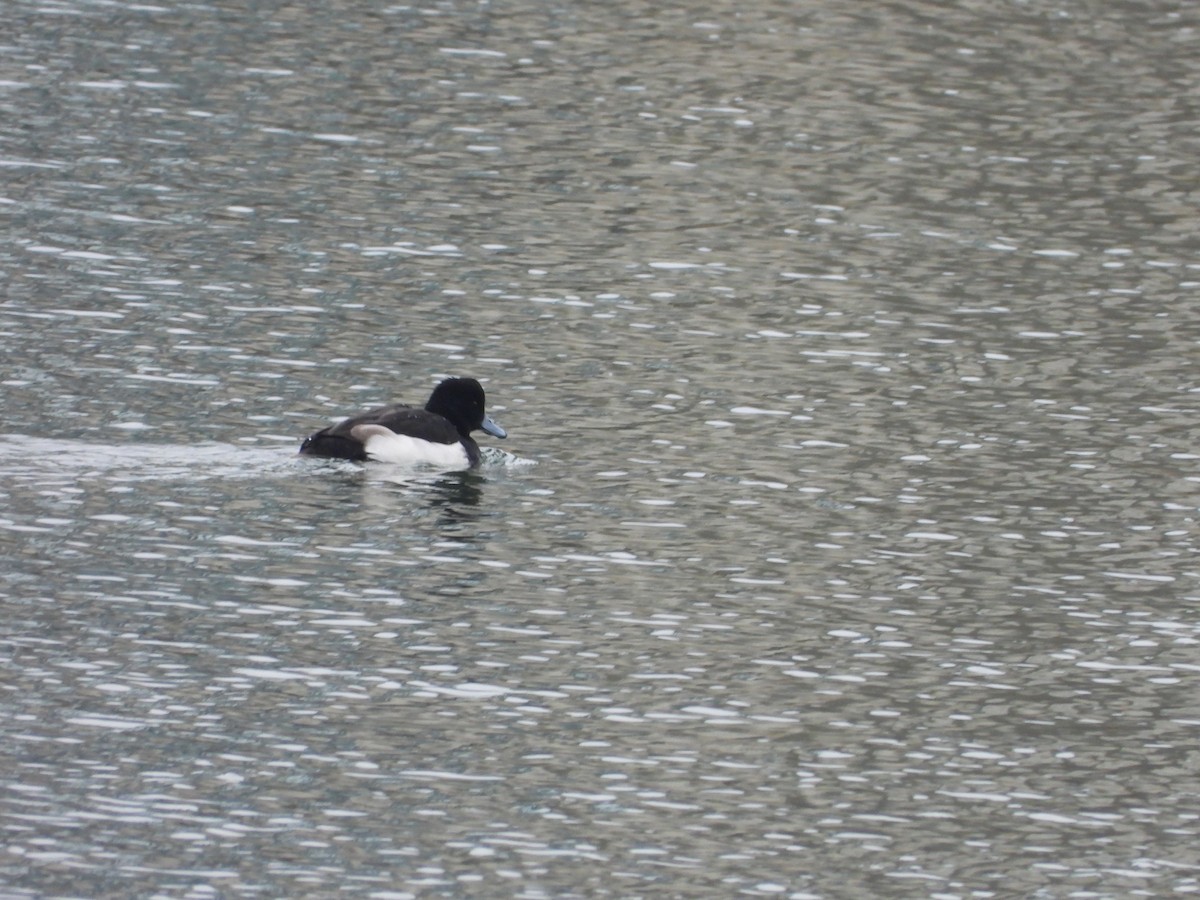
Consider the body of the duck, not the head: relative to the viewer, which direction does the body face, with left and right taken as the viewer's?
facing to the right of the viewer
